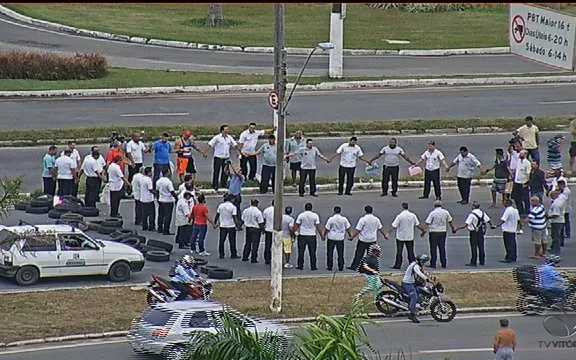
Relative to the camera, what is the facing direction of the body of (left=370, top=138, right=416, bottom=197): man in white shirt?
toward the camera

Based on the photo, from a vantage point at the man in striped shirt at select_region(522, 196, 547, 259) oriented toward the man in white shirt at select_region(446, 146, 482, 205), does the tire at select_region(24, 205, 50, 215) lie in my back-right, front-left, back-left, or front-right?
front-left

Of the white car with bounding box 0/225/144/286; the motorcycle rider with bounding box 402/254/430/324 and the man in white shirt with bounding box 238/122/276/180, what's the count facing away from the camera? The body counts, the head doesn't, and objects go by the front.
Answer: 0

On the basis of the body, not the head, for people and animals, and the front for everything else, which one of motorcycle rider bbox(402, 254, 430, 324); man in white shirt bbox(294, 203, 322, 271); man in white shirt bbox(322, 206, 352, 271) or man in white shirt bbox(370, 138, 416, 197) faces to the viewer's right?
the motorcycle rider

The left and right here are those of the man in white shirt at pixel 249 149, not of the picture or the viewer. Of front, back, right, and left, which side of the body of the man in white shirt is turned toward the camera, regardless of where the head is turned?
front

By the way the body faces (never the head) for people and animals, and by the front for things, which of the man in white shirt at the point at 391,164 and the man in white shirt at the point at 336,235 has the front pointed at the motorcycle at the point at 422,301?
the man in white shirt at the point at 391,164

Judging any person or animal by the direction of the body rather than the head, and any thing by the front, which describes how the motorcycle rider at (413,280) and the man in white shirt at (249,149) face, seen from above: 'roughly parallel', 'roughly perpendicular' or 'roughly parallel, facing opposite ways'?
roughly perpendicular
